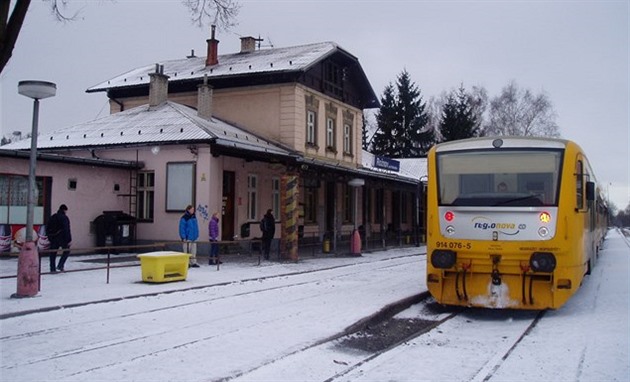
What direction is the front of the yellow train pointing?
toward the camera

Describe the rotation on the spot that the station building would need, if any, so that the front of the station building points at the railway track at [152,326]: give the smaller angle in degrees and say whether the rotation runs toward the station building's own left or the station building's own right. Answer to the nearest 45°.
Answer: approximately 45° to the station building's own right

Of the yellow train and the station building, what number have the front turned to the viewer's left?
0

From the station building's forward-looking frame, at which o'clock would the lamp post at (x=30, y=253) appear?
The lamp post is roughly at 2 o'clock from the station building.

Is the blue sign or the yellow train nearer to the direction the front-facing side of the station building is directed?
the yellow train

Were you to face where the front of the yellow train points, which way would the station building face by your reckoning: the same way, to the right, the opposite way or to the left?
to the left

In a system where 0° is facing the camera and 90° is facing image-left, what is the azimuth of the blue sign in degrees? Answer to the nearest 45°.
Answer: approximately 315°

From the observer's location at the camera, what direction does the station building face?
facing the viewer and to the right of the viewer

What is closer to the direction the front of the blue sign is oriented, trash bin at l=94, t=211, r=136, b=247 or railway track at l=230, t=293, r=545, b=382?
the railway track

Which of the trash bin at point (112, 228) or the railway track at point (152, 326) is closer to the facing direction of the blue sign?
the railway track

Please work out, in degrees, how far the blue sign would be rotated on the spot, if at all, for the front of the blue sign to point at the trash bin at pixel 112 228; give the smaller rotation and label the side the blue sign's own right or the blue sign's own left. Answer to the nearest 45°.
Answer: approximately 90° to the blue sign's own right

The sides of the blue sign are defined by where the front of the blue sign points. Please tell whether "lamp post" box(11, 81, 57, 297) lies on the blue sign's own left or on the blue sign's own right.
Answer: on the blue sign's own right

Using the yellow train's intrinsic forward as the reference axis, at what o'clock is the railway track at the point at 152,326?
The railway track is roughly at 2 o'clock from the yellow train.

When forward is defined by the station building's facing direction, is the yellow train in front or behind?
in front

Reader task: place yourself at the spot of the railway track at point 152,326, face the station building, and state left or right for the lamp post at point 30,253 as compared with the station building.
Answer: left
